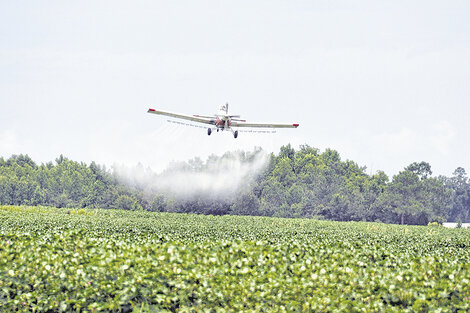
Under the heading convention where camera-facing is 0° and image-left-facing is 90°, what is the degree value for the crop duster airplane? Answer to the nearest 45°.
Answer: approximately 0°
